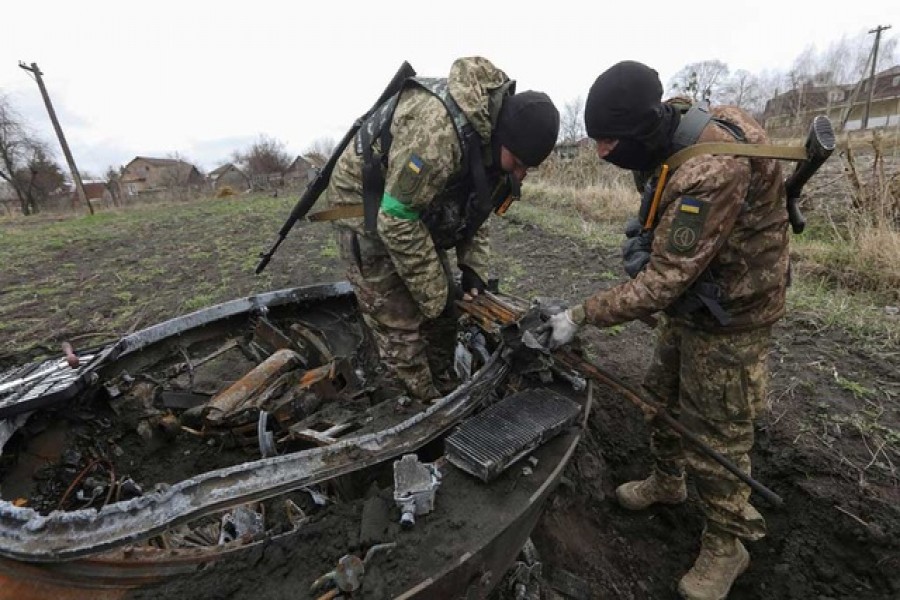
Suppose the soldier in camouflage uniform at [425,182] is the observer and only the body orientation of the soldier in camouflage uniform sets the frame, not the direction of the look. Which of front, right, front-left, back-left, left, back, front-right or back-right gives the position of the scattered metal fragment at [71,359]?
back

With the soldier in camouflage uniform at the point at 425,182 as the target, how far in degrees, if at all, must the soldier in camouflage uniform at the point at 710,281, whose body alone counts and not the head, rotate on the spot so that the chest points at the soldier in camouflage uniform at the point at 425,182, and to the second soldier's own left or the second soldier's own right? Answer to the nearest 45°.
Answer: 0° — they already face them

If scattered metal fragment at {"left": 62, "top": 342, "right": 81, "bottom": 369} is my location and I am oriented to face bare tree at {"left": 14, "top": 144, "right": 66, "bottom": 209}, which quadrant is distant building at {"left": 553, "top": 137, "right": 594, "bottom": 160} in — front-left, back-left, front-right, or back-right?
front-right

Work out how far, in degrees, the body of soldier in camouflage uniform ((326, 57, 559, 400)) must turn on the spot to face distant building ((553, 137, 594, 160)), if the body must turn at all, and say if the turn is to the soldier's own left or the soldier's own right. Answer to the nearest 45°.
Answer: approximately 90° to the soldier's own left

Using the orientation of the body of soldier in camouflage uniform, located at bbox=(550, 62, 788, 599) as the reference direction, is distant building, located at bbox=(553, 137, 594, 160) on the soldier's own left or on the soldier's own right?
on the soldier's own right

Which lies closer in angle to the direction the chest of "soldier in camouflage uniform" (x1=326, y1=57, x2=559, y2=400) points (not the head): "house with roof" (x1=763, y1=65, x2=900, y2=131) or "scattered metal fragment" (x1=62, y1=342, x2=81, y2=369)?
the house with roof

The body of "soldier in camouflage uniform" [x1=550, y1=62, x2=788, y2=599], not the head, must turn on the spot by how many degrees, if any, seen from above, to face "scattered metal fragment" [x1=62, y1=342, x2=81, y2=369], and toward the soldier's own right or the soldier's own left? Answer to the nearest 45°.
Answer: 0° — they already face it

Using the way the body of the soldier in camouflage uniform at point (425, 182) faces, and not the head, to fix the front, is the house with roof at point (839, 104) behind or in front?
in front

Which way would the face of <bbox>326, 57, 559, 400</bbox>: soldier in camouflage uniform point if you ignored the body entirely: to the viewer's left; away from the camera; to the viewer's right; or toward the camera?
to the viewer's right

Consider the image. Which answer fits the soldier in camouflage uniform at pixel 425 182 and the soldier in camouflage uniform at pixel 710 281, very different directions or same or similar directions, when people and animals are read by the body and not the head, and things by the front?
very different directions

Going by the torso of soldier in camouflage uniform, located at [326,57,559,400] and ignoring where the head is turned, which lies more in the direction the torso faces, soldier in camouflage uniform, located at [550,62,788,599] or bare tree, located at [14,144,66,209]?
the soldier in camouflage uniform

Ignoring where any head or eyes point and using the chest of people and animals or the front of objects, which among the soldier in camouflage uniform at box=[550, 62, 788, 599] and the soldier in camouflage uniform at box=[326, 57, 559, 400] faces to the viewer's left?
the soldier in camouflage uniform at box=[550, 62, 788, 599]

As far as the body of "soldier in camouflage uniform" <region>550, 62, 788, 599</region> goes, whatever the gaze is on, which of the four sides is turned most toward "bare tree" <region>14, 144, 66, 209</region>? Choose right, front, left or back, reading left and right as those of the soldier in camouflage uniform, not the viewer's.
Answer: front

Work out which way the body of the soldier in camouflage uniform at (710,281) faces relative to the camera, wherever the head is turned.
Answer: to the viewer's left

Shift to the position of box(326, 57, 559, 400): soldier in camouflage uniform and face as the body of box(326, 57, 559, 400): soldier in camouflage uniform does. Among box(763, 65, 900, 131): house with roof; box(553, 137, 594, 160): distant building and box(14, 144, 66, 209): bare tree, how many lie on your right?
0

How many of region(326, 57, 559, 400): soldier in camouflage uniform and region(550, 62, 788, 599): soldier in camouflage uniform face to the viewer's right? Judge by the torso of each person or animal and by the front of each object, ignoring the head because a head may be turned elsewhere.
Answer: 1

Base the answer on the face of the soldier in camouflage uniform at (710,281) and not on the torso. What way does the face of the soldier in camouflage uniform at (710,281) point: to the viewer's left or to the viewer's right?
to the viewer's left

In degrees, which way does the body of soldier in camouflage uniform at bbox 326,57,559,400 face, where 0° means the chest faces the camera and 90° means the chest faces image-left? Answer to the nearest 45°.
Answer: approximately 270°
